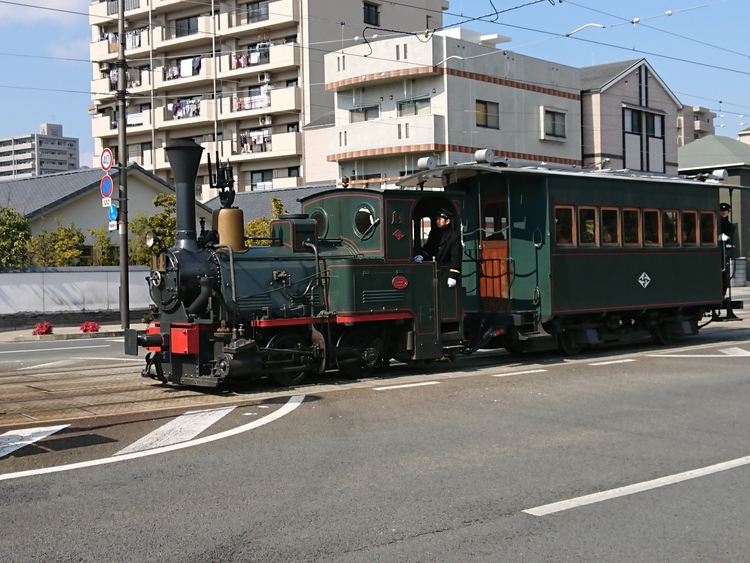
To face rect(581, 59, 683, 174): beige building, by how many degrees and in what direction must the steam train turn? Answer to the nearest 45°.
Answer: approximately 135° to its right

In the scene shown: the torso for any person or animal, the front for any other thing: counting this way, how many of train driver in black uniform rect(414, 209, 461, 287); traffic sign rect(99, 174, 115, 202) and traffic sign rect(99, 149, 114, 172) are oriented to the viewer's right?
0

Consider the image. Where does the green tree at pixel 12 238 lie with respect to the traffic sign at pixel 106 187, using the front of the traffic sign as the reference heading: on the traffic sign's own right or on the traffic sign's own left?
on the traffic sign's own right

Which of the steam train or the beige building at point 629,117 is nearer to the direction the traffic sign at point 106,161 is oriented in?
the steam train

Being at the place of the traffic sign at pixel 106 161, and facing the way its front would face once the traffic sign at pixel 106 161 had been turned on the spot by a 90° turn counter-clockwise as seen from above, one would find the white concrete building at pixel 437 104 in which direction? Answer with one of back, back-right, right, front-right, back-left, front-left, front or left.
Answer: left

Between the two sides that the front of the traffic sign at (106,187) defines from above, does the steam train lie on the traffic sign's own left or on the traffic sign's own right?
on the traffic sign's own left

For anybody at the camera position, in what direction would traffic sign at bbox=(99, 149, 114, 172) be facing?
facing the viewer and to the left of the viewer

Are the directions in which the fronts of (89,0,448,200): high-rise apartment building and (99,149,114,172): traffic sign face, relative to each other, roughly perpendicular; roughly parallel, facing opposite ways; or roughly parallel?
roughly parallel

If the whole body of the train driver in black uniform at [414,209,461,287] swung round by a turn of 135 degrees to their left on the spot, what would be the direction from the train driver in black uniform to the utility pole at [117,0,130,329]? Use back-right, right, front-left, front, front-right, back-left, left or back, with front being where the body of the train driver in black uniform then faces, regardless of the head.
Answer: back-left

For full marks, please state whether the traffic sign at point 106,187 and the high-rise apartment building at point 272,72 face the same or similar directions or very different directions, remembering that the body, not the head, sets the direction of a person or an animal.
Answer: same or similar directions

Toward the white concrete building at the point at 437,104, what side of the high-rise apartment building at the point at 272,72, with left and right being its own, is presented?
left
